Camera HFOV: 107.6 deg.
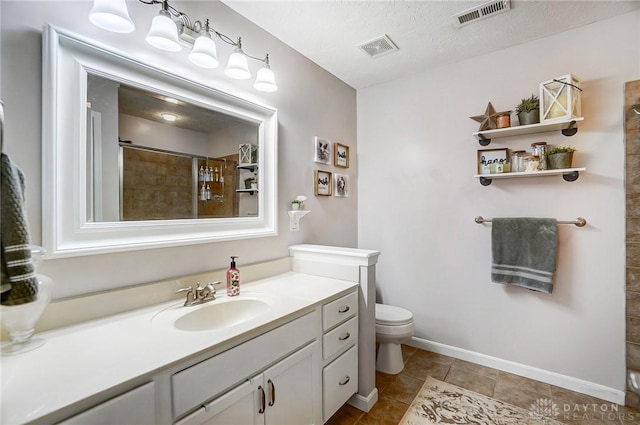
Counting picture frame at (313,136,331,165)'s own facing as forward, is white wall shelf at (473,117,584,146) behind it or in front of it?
in front

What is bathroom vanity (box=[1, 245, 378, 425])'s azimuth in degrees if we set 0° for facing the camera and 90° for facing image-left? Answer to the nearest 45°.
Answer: approximately 315°

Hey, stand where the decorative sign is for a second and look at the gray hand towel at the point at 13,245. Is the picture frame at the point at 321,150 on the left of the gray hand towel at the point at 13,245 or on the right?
right

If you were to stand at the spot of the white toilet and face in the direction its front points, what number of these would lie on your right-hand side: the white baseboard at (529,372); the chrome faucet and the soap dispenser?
2

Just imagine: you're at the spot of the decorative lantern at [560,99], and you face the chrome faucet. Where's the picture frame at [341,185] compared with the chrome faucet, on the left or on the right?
right

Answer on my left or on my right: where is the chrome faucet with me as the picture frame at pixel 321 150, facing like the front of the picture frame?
on my right

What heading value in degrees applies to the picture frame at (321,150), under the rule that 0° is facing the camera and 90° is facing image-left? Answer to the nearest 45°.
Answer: approximately 315°

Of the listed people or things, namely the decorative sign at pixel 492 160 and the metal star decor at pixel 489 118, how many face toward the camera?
2

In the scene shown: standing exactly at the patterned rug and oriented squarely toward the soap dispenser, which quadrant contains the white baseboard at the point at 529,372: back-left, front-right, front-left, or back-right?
back-right

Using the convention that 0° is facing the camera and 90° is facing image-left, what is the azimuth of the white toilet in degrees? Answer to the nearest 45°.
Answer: approximately 315°
